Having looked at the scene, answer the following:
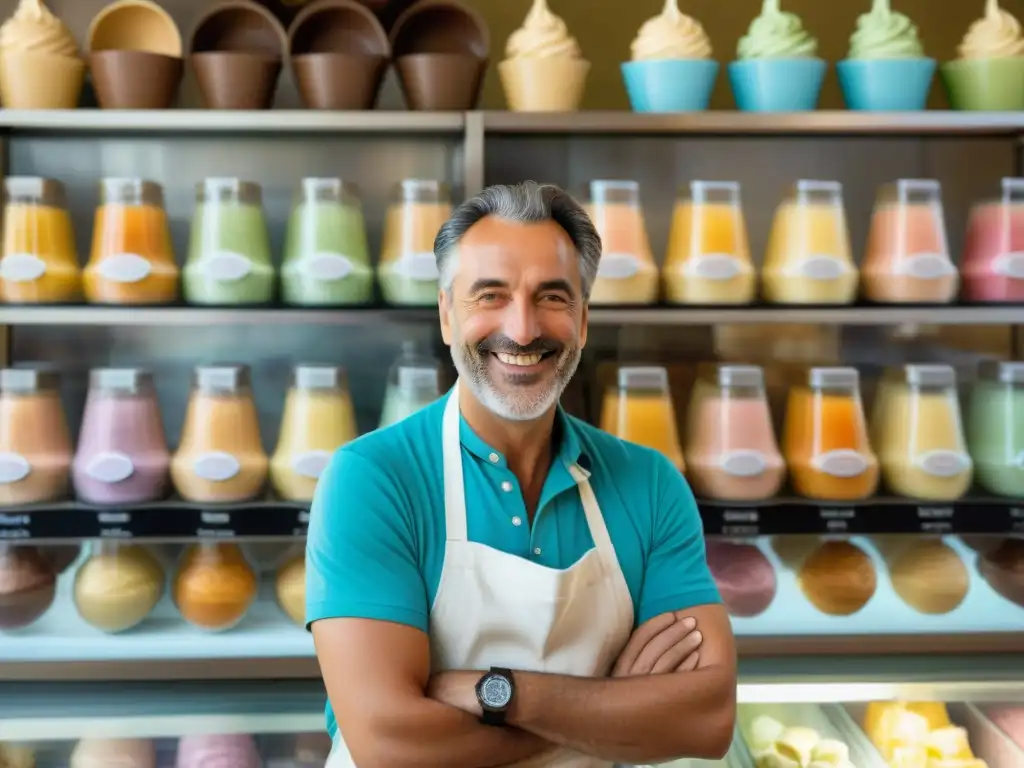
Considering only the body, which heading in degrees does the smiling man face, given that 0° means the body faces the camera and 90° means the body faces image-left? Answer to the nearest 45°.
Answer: approximately 0°

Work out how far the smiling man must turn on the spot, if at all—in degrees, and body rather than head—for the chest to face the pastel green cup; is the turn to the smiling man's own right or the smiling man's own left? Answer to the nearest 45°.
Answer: approximately 135° to the smiling man's own left

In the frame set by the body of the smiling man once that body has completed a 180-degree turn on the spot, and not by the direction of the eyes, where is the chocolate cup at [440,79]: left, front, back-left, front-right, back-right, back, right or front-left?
front

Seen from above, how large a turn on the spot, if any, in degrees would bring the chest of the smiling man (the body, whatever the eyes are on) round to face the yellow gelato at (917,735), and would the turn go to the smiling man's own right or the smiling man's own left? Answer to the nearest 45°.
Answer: approximately 135° to the smiling man's own left

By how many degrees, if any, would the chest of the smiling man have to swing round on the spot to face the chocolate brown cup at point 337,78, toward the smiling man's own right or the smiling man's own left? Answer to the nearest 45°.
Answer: approximately 135° to the smiling man's own right

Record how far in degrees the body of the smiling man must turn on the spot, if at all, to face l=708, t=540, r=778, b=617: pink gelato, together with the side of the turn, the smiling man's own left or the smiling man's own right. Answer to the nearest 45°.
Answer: approximately 135° to the smiling man's own left

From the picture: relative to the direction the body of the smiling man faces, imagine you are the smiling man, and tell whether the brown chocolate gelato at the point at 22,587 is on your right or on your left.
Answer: on your right

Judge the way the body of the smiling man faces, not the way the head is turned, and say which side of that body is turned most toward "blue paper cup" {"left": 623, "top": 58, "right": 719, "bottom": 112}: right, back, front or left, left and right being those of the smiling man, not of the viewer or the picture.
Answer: back

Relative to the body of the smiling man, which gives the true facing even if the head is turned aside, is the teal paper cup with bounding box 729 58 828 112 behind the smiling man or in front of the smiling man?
behind

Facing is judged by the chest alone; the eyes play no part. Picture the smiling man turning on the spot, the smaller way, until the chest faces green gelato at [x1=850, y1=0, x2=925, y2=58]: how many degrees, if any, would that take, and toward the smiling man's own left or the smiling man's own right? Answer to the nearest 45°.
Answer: approximately 135° to the smiling man's own left

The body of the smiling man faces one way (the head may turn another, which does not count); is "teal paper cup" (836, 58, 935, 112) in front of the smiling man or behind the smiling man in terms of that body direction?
behind
